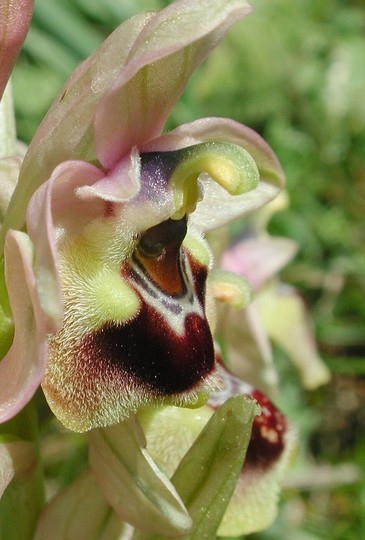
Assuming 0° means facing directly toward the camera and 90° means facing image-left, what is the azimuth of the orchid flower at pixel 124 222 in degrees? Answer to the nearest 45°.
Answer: approximately 315°
